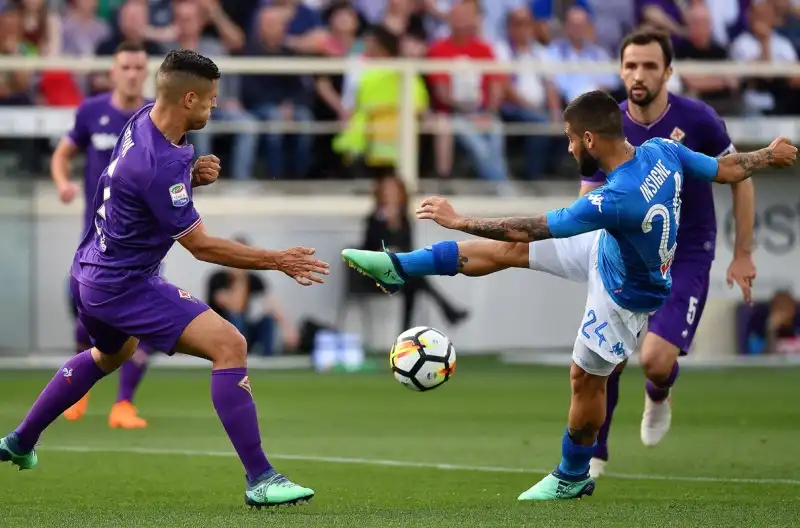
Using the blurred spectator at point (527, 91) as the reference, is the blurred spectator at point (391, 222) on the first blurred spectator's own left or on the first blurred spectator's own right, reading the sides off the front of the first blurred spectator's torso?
on the first blurred spectator's own right

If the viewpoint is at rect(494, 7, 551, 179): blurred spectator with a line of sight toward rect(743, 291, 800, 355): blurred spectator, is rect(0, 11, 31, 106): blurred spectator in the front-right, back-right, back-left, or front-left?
back-right

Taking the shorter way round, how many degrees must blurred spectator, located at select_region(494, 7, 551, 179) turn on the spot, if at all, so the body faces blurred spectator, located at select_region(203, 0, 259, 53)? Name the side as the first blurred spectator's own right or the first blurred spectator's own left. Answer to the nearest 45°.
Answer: approximately 90° to the first blurred spectator's own right
